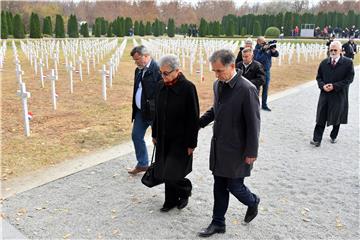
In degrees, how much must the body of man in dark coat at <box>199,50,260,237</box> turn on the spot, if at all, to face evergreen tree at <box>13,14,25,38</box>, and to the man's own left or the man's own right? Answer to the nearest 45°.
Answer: approximately 90° to the man's own right

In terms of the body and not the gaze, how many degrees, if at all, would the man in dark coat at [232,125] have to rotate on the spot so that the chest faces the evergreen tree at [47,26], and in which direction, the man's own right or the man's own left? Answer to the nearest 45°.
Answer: approximately 90° to the man's own right

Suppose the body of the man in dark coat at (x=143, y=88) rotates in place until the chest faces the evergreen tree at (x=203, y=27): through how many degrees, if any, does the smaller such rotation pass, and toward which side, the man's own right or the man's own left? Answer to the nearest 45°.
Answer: approximately 135° to the man's own right

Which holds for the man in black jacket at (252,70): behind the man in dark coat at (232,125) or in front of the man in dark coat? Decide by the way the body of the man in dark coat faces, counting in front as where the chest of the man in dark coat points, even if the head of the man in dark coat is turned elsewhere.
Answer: behind
